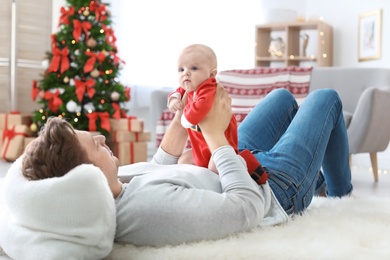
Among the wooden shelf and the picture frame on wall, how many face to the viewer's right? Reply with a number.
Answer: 0

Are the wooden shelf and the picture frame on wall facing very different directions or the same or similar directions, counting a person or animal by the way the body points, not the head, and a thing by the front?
same or similar directions

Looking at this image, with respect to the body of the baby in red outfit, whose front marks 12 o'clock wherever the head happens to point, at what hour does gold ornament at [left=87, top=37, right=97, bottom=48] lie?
The gold ornament is roughly at 4 o'clock from the baby in red outfit.

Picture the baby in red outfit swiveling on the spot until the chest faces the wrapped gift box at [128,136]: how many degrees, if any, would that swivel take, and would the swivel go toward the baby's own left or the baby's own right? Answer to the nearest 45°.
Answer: approximately 135° to the baby's own right

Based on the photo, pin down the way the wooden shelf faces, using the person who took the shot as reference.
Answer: facing the viewer and to the left of the viewer

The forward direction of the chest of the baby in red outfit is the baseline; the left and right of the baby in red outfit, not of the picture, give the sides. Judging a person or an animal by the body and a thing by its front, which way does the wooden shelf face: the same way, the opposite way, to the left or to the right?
the same way

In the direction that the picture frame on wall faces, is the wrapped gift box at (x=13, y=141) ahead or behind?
ahead

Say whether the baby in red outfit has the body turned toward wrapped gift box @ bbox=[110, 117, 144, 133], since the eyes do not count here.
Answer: no

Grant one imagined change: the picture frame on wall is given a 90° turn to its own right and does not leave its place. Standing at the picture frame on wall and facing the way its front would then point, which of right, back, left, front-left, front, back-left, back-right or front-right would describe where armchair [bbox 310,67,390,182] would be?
back-left

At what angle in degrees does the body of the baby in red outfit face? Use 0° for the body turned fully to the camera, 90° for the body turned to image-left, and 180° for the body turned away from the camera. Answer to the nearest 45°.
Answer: approximately 45°

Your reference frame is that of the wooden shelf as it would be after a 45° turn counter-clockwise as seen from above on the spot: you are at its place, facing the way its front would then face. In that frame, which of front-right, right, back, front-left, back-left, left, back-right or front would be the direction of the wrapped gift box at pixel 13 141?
front-right

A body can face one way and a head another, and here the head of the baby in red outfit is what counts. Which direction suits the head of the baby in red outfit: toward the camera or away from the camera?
toward the camera

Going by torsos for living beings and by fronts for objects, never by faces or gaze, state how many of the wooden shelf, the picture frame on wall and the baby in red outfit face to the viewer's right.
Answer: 0

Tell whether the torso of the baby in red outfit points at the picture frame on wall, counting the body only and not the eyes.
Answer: no

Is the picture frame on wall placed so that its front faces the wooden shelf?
no

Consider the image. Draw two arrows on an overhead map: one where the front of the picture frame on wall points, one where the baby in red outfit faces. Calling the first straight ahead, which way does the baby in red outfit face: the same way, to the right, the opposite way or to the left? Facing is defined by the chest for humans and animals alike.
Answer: the same way
